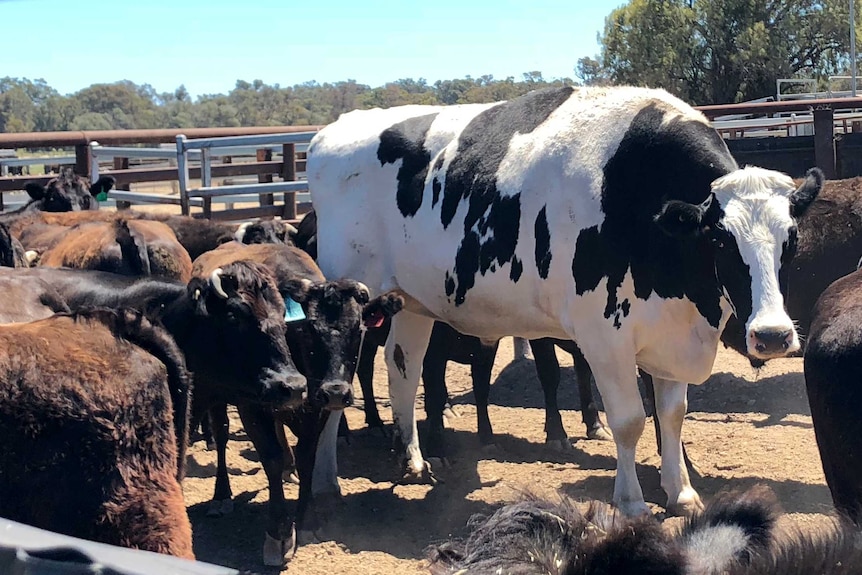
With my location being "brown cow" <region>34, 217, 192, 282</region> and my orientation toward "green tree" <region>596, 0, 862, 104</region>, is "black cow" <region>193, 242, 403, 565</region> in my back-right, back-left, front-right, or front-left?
back-right

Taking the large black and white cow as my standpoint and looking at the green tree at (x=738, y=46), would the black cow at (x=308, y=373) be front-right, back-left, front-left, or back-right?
back-left

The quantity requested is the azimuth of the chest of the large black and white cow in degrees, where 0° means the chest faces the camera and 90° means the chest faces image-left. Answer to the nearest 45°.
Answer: approximately 315°

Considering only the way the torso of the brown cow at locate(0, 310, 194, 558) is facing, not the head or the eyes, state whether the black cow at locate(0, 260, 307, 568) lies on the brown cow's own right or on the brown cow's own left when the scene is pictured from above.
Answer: on the brown cow's own right
